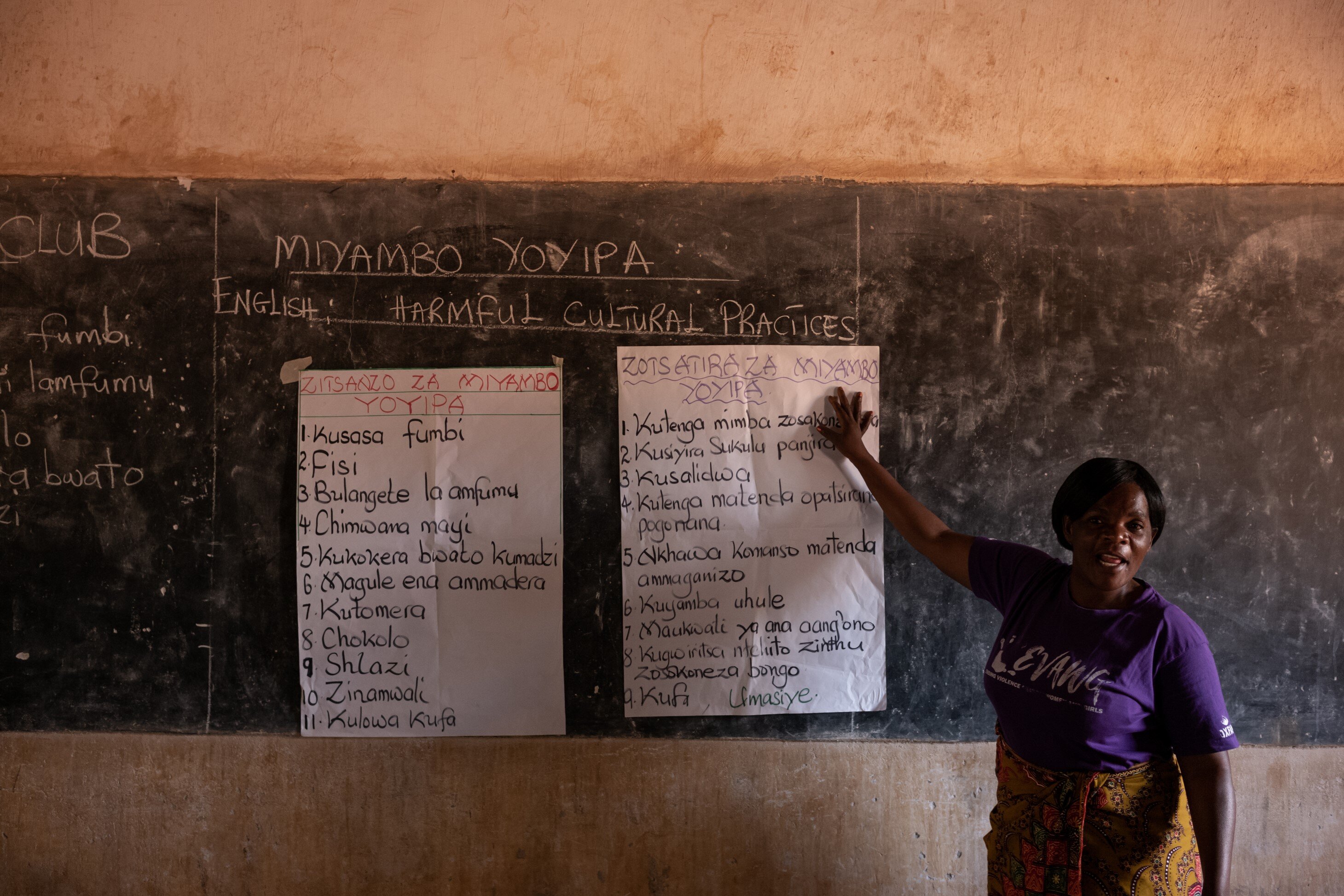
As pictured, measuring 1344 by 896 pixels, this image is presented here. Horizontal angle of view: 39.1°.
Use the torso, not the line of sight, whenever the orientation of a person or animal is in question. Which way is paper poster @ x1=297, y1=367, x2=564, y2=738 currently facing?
toward the camera

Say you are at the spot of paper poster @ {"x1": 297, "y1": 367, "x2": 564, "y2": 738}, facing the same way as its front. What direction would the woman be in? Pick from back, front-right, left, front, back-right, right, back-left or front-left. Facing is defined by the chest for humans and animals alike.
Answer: front-left

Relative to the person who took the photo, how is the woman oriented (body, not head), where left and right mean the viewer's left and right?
facing the viewer and to the left of the viewer

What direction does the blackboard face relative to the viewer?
toward the camera
